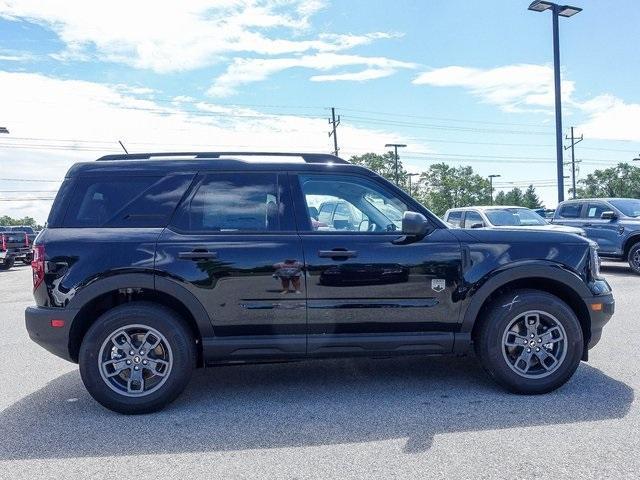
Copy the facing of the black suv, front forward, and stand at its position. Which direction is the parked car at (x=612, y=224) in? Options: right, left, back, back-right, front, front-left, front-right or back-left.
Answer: front-left

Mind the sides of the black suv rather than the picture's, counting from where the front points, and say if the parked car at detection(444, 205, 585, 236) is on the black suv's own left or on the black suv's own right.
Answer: on the black suv's own left

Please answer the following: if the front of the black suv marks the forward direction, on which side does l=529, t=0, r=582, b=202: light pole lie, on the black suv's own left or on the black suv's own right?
on the black suv's own left

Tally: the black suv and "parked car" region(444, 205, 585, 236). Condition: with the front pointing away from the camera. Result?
0

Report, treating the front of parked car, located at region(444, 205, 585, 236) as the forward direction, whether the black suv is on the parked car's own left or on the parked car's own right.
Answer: on the parked car's own right

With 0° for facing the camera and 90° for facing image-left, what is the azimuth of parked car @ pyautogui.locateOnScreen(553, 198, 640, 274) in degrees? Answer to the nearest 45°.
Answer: approximately 315°

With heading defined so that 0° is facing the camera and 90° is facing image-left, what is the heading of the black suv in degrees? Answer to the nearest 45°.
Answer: approximately 270°

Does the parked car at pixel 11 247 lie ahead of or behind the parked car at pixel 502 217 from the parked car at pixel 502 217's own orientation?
behind

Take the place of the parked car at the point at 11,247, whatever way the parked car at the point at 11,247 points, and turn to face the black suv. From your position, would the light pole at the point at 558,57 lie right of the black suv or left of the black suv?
left
